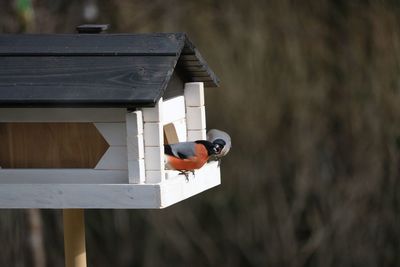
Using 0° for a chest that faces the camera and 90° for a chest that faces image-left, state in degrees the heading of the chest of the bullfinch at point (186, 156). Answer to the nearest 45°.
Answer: approximately 270°
